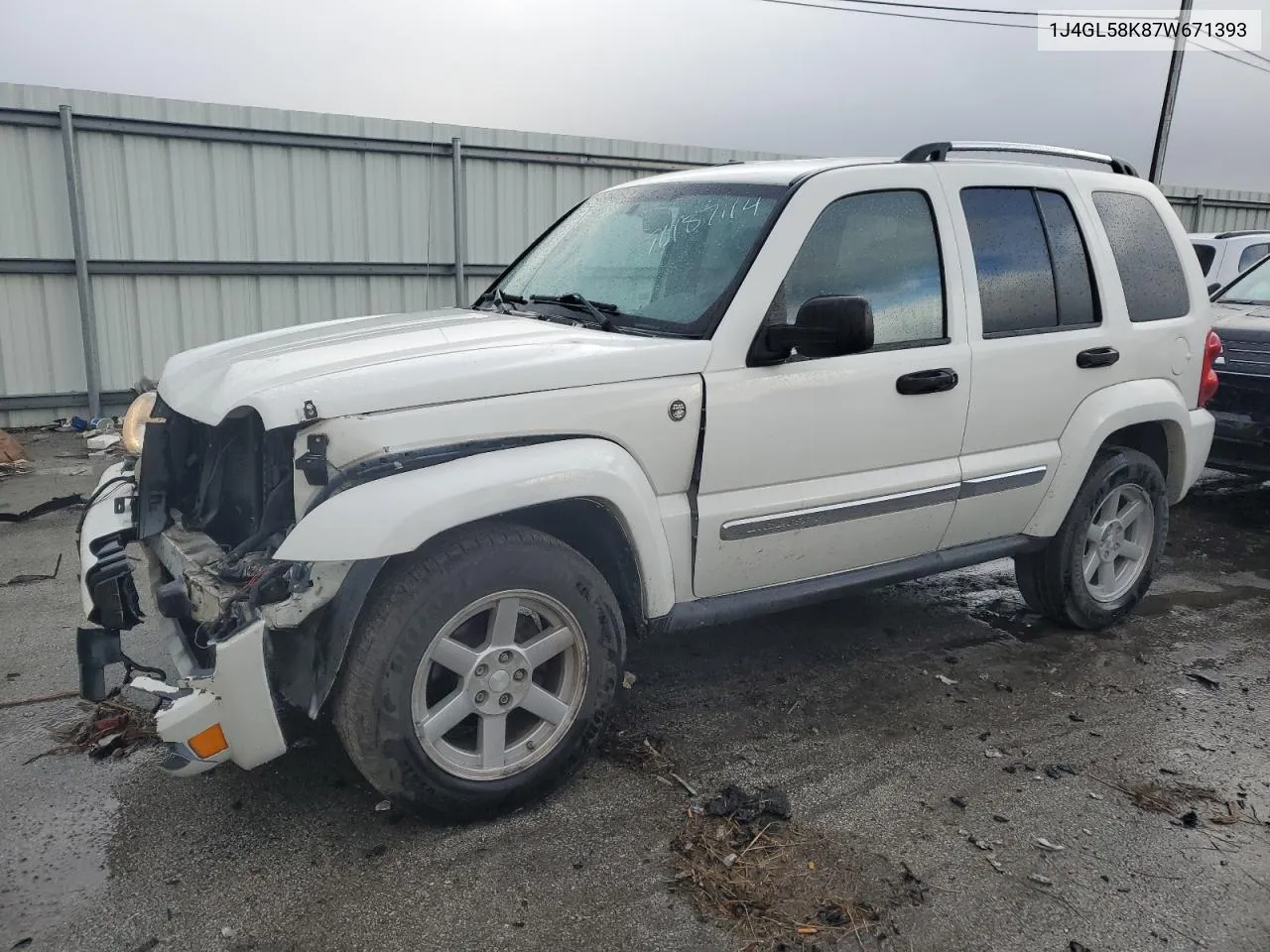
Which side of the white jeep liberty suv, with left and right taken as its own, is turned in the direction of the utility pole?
back

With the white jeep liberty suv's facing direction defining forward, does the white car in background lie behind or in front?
behind

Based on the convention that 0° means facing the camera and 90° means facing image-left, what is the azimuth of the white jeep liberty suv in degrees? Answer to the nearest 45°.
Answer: approximately 45°

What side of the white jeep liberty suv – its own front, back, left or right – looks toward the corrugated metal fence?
right

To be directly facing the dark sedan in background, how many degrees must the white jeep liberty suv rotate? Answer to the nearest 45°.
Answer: approximately 180°

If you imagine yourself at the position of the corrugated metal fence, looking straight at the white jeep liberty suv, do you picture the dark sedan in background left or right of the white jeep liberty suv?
left
